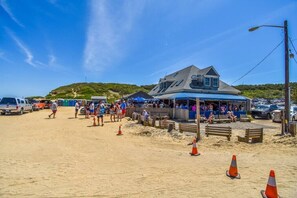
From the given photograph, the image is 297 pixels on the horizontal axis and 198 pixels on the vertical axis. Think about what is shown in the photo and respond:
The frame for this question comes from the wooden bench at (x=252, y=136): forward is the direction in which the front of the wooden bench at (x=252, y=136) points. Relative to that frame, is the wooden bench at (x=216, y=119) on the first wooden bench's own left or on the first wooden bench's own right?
on the first wooden bench's own right

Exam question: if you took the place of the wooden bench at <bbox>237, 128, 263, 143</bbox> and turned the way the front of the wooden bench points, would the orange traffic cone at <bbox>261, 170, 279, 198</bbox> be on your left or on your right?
on your left

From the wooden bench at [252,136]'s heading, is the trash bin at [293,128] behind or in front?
behind

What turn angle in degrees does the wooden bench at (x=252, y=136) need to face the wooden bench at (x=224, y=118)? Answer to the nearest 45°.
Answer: approximately 135° to its right

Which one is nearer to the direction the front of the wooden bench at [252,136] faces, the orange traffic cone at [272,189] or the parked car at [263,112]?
the orange traffic cone

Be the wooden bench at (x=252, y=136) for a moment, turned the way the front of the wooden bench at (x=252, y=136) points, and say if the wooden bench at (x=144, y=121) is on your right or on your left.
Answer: on your right

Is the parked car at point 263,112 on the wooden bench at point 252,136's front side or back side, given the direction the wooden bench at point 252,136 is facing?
on the back side

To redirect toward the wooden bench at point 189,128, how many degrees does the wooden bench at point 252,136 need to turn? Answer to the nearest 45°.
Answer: approximately 45° to its right

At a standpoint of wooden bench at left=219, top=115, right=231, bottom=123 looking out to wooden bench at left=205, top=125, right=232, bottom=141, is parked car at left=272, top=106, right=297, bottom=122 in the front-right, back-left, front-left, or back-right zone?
back-left

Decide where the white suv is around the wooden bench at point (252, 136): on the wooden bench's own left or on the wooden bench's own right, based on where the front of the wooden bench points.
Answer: on the wooden bench's own right
